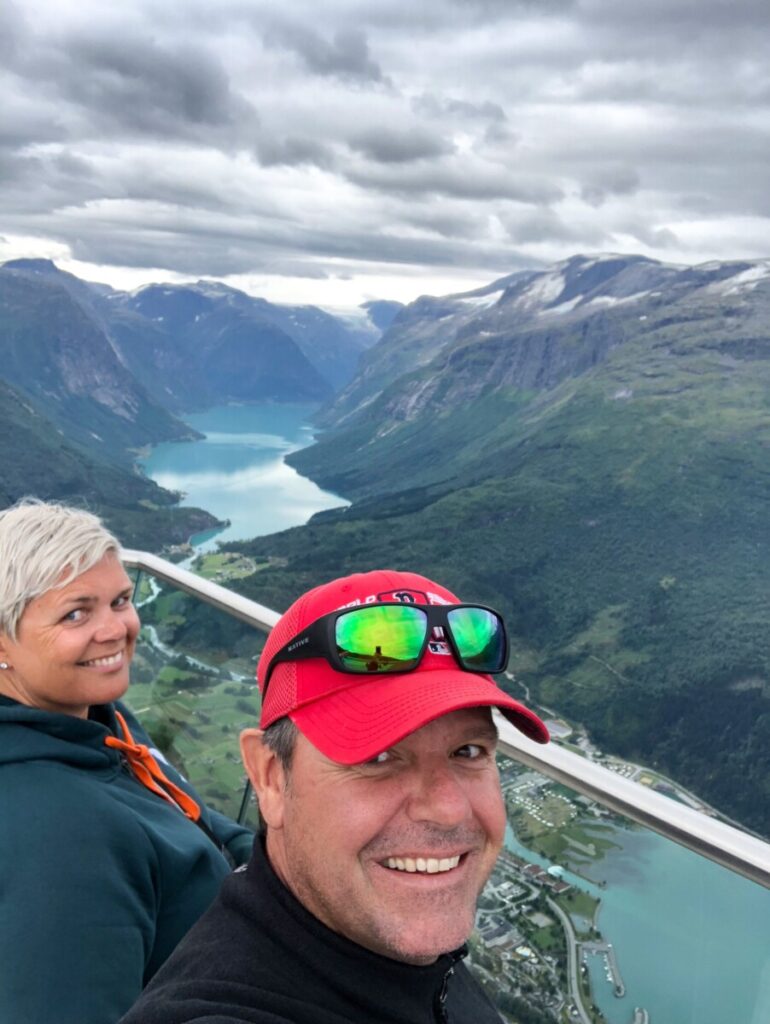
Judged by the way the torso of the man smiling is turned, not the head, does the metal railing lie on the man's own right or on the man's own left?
on the man's own left

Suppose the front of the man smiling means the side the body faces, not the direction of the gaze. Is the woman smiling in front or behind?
behind

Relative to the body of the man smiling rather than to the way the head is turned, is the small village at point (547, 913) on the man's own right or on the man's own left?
on the man's own left

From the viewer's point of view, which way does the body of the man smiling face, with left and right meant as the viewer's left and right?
facing the viewer and to the right of the viewer
